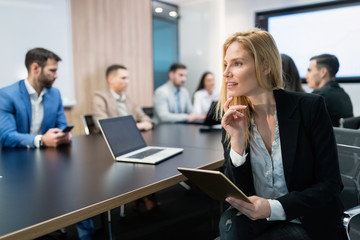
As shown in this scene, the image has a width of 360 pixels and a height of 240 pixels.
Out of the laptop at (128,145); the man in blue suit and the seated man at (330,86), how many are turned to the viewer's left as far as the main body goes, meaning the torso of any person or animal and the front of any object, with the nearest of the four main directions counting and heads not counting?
1

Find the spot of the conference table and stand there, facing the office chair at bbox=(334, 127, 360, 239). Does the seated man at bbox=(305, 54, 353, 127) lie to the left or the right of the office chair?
left

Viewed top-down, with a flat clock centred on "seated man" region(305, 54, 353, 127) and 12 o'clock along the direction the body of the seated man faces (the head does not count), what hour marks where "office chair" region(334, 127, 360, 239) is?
The office chair is roughly at 9 o'clock from the seated man.

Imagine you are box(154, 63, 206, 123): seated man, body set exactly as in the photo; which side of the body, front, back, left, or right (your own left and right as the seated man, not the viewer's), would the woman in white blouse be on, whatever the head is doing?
left

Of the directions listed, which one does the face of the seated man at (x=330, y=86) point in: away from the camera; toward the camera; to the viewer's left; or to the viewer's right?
to the viewer's left

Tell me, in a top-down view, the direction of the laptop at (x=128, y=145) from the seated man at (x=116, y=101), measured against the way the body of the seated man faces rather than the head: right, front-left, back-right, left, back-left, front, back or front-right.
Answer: front-right

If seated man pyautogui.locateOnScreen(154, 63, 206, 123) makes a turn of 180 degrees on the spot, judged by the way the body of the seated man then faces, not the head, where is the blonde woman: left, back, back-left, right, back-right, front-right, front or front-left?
back-left

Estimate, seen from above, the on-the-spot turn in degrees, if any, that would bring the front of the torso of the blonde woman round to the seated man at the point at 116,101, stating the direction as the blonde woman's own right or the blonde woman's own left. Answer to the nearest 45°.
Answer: approximately 90° to the blonde woman's own right

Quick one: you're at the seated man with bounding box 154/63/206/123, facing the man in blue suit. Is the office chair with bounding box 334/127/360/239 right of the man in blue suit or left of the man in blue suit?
left

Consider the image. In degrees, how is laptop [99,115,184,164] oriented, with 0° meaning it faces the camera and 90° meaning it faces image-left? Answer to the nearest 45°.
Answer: approximately 315°

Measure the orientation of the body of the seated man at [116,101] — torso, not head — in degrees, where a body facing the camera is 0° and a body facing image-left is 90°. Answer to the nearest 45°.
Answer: approximately 315°

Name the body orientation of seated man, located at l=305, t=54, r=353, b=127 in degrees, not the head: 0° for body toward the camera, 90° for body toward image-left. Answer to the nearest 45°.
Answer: approximately 90°

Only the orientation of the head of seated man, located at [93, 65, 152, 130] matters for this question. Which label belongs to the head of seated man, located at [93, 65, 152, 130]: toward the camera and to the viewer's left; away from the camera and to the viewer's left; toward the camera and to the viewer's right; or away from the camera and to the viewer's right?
toward the camera and to the viewer's right

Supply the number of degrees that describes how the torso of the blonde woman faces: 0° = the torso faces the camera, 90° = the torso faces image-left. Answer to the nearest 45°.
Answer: approximately 45°
